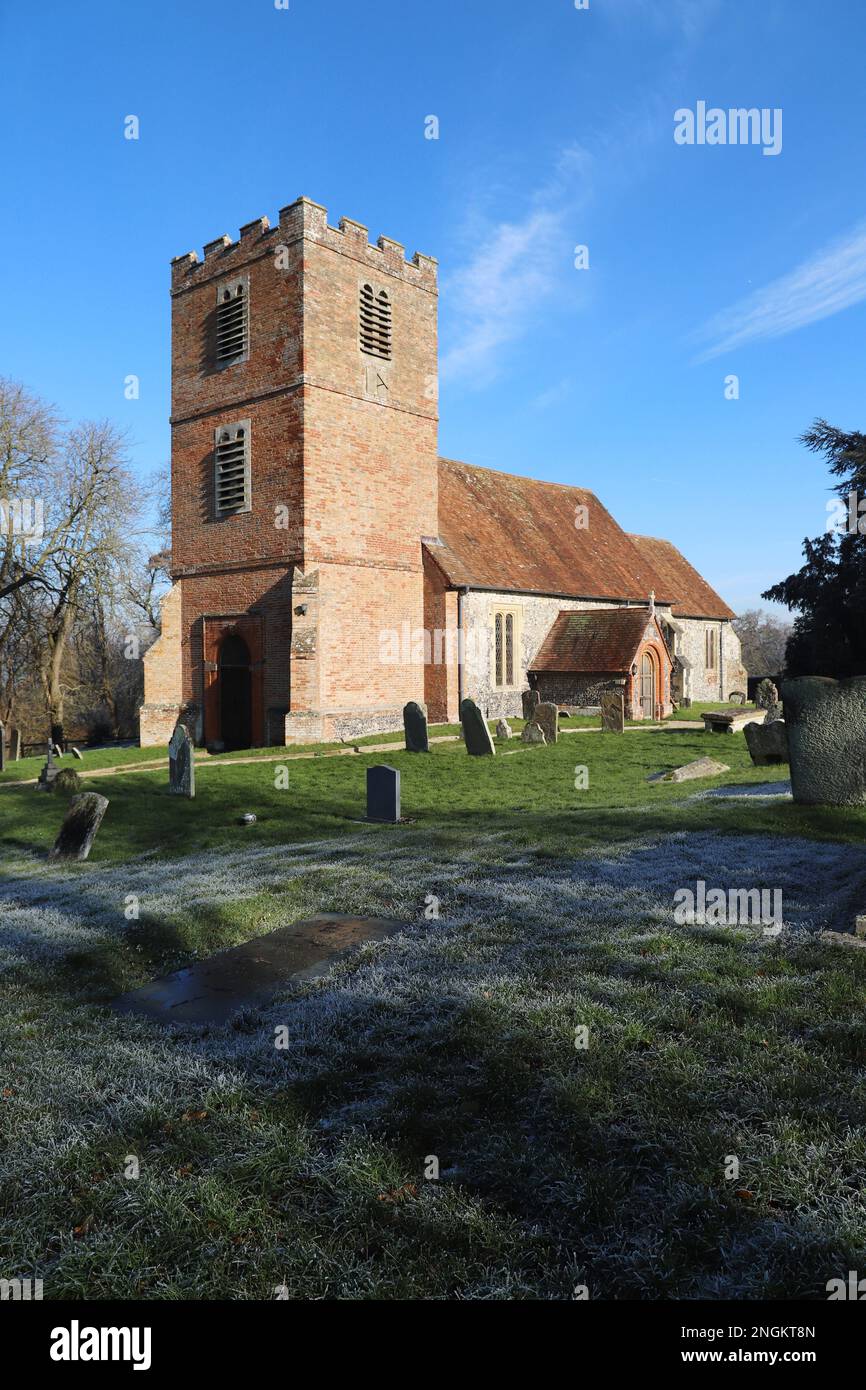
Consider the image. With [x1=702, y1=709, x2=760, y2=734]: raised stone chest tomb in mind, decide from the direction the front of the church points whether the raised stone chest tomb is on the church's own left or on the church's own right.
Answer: on the church's own left

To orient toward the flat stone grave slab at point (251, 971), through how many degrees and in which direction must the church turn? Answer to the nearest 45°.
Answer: approximately 45° to its left

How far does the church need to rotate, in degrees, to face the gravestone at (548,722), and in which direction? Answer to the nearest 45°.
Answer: approximately 90° to its left

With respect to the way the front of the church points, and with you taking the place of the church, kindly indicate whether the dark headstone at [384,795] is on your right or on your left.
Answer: on your left

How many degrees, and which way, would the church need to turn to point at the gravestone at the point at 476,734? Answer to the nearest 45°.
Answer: approximately 90° to its left

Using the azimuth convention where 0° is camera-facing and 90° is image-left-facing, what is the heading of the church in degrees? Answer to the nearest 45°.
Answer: approximately 45°

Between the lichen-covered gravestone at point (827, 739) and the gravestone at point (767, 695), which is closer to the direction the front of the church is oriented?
the lichen-covered gravestone
